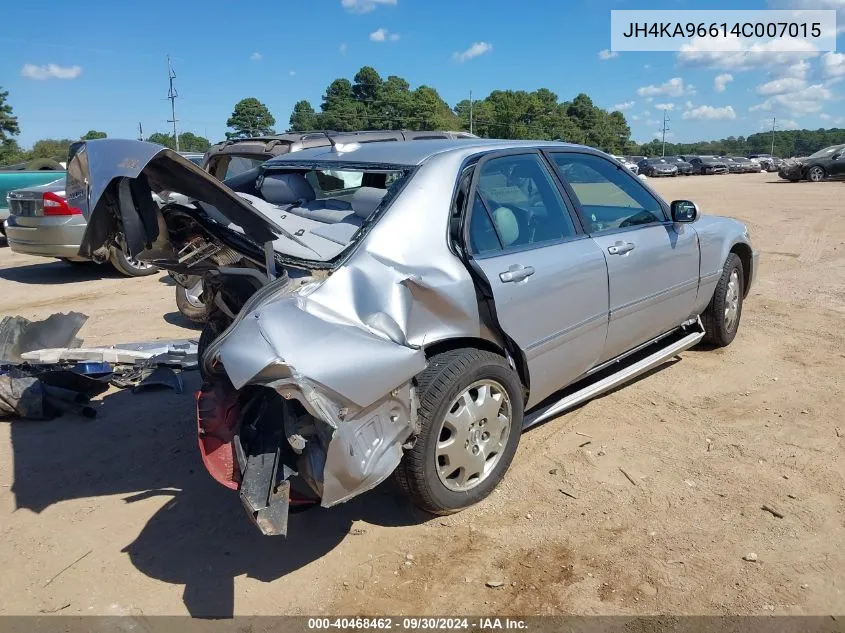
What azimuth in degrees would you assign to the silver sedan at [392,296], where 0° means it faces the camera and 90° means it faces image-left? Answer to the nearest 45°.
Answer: approximately 225°

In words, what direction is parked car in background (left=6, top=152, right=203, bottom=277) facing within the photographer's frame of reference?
facing away from the viewer and to the right of the viewer

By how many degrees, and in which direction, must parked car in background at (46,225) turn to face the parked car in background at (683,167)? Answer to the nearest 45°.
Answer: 0° — it already faces it

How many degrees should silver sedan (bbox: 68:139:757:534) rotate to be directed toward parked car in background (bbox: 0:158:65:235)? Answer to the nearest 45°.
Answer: approximately 90° to its left

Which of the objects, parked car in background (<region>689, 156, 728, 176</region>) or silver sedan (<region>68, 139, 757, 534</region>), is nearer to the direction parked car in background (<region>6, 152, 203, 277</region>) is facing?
the parked car in background

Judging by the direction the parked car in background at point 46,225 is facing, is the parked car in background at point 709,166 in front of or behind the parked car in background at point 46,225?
in front
